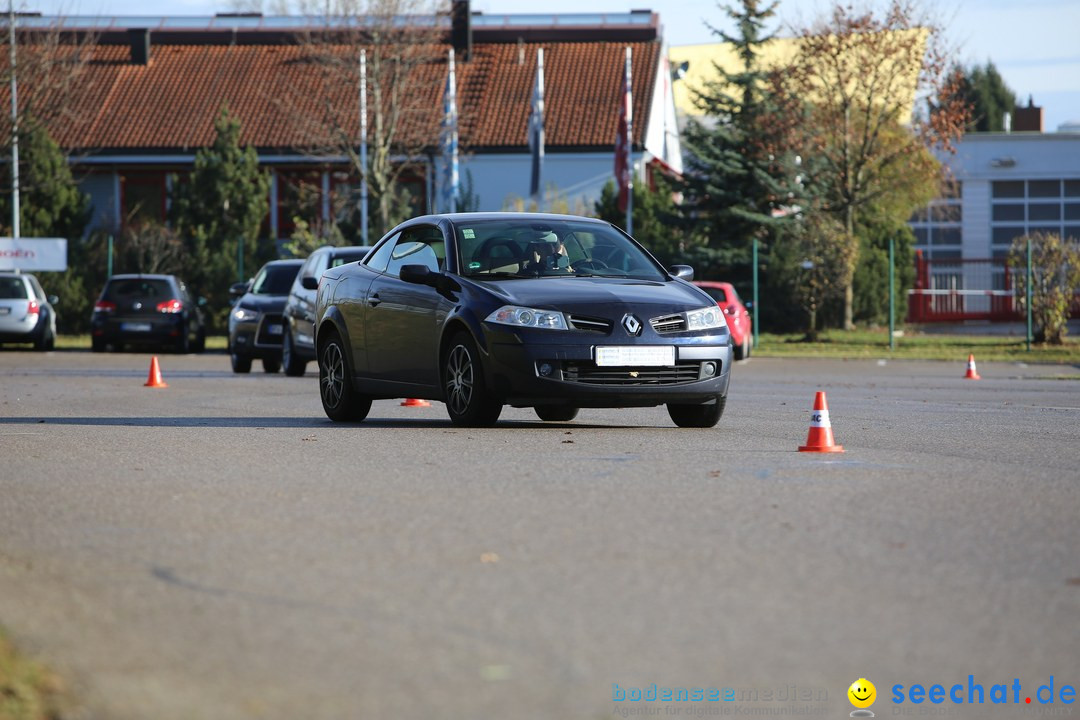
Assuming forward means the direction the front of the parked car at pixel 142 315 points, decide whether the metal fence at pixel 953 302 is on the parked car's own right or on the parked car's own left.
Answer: on the parked car's own right

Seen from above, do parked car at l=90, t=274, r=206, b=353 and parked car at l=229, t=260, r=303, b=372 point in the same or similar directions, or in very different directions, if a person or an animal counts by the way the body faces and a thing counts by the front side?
very different directions

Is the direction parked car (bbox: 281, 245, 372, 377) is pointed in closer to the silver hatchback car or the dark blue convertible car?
the dark blue convertible car

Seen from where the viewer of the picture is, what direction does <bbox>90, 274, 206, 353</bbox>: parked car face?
facing away from the viewer

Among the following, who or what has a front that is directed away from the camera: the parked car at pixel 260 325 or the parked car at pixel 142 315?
the parked car at pixel 142 315

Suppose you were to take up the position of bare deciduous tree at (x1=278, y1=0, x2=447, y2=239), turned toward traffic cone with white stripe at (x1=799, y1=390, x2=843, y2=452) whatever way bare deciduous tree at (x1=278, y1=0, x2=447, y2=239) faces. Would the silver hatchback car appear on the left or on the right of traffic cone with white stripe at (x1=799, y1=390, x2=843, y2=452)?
right

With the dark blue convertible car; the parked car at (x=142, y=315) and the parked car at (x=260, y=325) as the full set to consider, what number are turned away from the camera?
1

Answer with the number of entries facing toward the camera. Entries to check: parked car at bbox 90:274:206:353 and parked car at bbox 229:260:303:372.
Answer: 1

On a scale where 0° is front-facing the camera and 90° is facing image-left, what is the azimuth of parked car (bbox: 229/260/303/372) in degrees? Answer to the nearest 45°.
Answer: approximately 0°

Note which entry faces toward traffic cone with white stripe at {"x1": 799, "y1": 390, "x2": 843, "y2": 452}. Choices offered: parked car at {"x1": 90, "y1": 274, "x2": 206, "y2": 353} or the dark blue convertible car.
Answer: the dark blue convertible car

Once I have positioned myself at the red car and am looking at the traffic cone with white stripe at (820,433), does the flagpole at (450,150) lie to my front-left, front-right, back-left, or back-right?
back-right

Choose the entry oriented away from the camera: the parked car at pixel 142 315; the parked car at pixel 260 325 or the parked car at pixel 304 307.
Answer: the parked car at pixel 142 315

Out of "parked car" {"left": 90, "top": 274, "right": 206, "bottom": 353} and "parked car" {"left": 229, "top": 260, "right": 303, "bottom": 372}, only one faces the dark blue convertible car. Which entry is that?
"parked car" {"left": 229, "top": 260, "right": 303, "bottom": 372}

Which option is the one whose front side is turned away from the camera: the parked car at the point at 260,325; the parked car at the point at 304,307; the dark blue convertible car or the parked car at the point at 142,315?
the parked car at the point at 142,315

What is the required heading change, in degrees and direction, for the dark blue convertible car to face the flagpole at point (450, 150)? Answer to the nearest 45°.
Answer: approximately 135° to its left

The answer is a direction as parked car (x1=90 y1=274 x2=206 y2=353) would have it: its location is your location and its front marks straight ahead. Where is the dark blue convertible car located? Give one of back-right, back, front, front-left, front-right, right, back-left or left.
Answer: back

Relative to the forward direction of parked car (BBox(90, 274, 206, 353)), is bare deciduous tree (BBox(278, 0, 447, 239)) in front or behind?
in front

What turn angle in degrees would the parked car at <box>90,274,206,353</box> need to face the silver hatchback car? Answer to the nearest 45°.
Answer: approximately 90° to its left
